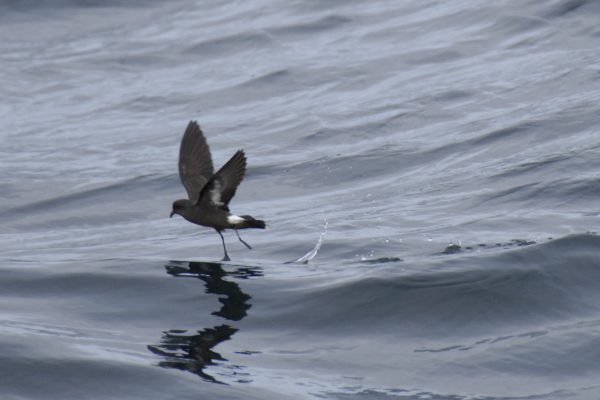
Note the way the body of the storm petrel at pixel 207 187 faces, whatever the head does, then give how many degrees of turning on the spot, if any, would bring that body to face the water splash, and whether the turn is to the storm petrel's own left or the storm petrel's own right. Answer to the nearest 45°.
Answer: approximately 135° to the storm petrel's own right

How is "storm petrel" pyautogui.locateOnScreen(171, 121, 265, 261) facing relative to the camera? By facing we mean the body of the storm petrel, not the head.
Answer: to the viewer's left
